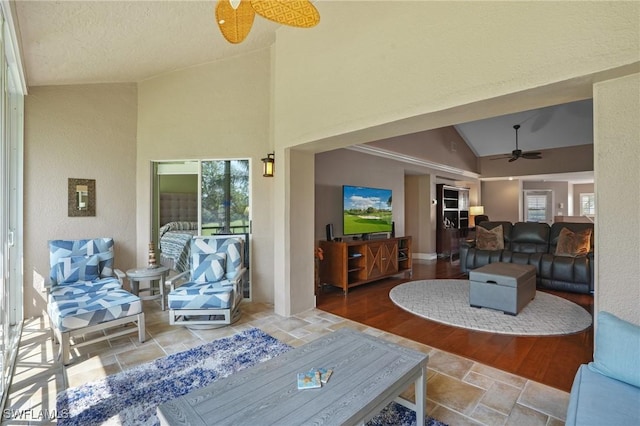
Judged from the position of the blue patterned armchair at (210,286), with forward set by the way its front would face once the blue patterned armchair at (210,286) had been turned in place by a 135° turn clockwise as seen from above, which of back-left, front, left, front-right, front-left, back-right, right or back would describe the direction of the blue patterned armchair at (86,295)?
left

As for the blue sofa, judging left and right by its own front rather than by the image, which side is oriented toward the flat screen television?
right

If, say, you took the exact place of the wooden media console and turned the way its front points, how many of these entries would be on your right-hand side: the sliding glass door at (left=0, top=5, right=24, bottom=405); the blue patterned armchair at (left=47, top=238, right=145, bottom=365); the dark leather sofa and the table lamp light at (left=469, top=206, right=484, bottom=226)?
2

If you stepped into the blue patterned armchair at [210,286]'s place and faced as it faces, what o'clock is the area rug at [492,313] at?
The area rug is roughly at 8 o'clock from the blue patterned armchair.

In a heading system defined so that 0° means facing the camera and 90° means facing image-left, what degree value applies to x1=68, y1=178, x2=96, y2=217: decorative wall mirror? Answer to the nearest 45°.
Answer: approximately 0°

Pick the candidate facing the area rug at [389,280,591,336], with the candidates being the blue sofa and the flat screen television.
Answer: the flat screen television

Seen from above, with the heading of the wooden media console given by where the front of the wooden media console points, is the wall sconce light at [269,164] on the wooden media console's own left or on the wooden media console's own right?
on the wooden media console's own right

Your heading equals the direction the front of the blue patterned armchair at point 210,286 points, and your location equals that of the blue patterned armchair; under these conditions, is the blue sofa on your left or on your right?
on your left

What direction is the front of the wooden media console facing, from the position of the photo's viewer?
facing the viewer and to the right of the viewer

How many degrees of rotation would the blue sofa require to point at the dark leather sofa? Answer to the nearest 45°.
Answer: approximately 135° to its right

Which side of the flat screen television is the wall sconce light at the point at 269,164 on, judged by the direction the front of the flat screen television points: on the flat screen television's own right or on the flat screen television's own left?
on the flat screen television's own right

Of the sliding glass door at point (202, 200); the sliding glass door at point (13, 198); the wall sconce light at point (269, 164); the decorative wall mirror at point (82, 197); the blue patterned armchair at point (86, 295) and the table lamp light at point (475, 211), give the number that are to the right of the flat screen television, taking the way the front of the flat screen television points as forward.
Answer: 5

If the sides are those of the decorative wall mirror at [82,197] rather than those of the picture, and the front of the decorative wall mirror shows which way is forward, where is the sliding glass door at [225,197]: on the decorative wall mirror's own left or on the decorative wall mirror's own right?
on the decorative wall mirror's own left

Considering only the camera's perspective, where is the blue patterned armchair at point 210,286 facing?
facing the viewer and to the left of the viewer

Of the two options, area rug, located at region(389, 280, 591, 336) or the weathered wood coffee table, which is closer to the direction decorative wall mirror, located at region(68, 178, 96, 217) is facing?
the weathered wood coffee table

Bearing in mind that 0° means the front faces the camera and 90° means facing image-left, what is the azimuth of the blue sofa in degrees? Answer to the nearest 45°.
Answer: approximately 45°

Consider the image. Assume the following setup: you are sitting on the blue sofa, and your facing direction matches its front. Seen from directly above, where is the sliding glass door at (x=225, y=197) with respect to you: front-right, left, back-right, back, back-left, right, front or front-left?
front-right

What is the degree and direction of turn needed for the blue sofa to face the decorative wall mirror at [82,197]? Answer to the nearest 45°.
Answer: approximately 45° to its right

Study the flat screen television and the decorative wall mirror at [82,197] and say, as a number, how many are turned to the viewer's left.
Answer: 0

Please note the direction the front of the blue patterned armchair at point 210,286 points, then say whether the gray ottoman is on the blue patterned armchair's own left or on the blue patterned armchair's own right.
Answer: on the blue patterned armchair's own left
